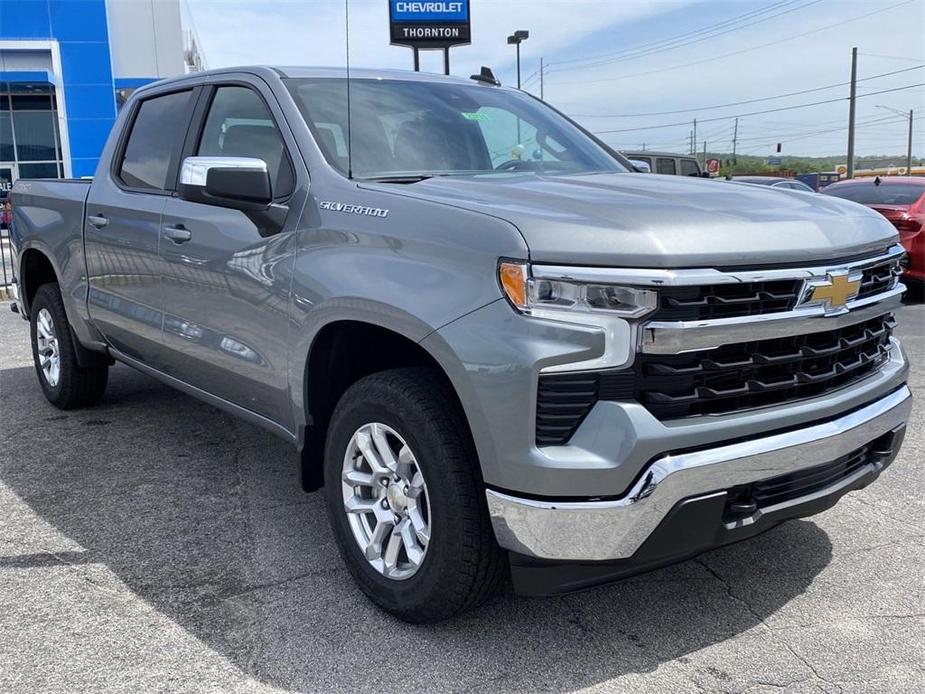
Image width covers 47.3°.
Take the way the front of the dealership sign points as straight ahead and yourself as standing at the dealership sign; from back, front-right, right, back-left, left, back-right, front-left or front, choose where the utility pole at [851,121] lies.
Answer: back-left

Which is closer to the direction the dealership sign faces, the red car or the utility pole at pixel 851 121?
the red car

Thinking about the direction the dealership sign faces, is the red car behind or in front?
in front

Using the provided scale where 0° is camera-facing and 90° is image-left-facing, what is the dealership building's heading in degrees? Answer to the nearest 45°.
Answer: approximately 0°

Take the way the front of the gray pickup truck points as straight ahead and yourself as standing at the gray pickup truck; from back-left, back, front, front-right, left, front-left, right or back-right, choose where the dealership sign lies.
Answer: back-left

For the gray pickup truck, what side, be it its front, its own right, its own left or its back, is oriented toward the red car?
left

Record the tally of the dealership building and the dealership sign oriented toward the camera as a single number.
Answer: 2

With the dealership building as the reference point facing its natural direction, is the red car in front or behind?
in front

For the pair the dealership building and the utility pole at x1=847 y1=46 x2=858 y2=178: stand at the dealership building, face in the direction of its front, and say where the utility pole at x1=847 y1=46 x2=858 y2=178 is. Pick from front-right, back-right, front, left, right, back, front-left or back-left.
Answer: left

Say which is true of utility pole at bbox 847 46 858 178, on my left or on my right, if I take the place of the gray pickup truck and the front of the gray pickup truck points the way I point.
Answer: on my left
